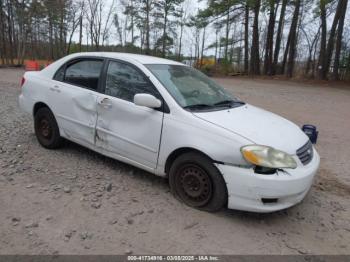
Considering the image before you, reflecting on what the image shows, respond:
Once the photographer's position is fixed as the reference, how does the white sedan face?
facing the viewer and to the right of the viewer
